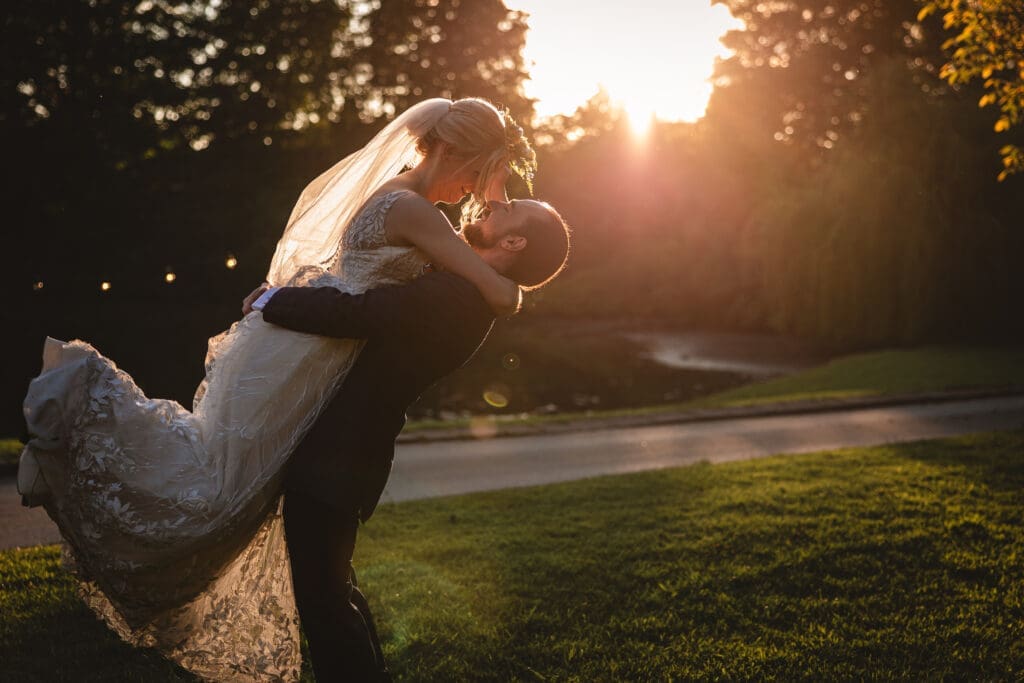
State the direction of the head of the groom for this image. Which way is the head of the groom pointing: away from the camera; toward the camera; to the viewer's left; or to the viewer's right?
to the viewer's left

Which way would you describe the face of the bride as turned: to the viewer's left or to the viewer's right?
to the viewer's right

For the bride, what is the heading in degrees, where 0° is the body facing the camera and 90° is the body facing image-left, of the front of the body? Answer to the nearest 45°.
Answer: approximately 270°

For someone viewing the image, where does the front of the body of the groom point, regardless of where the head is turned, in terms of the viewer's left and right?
facing to the left of the viewer
